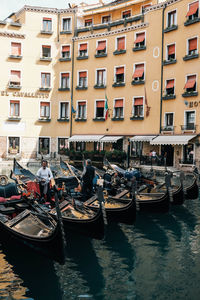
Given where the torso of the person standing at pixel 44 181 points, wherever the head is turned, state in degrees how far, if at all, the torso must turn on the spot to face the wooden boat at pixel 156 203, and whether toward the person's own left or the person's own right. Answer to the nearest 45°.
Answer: approximately 90° to the person's own left

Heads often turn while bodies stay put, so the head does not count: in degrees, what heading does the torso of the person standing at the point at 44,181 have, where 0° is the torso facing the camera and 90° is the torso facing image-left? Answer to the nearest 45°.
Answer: approximately 0°

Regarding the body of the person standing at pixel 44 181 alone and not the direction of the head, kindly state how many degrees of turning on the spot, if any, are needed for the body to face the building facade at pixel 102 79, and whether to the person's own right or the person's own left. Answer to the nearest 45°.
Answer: approximately 180°

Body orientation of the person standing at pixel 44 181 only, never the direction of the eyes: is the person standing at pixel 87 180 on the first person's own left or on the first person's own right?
on the first person's own left

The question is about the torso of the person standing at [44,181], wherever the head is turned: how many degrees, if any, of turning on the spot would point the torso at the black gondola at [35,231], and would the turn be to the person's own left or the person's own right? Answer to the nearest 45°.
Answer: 0° — they already face it

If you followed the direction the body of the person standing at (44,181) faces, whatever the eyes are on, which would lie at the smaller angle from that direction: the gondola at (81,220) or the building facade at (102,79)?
the gondola

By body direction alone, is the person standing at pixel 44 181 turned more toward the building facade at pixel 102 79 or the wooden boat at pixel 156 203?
the wooden boat

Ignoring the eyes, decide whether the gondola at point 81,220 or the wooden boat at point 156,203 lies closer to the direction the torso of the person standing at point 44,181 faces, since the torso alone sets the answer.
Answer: the gondola
